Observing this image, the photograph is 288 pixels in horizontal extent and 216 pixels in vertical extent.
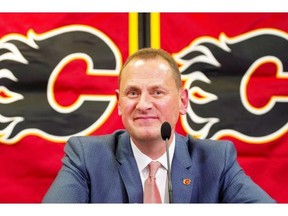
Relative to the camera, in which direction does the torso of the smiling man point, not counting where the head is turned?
toward the camera
